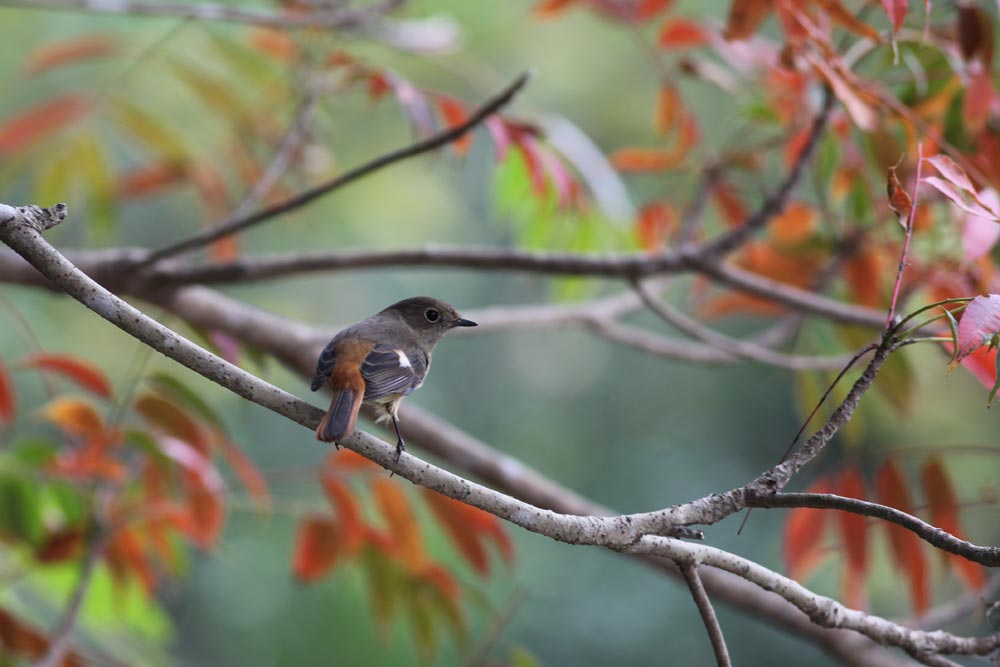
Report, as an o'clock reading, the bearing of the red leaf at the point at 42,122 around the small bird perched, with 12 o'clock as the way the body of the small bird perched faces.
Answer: The red leaf is roughly at 9 o'clock from the small bird perched.

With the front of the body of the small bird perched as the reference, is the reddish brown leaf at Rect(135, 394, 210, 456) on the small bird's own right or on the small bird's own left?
on the small bird's own left

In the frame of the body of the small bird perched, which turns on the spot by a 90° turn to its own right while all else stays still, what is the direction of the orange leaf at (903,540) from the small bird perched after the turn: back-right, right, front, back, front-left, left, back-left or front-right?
front-left

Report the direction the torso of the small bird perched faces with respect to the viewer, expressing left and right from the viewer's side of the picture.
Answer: facing away from the viewer and to the right of the viewer

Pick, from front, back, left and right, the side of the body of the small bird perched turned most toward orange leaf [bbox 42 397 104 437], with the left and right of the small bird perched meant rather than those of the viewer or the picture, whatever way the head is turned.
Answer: left

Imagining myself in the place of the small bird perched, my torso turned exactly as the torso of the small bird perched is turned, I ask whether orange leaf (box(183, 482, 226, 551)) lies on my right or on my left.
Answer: on my left

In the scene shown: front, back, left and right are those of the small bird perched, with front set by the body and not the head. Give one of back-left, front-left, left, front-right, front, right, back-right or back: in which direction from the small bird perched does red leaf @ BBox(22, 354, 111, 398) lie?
left

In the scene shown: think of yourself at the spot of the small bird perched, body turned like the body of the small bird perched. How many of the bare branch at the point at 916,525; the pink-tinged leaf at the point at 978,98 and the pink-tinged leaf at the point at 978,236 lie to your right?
3

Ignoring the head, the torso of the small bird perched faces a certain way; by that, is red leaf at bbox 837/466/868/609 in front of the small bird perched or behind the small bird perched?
in front

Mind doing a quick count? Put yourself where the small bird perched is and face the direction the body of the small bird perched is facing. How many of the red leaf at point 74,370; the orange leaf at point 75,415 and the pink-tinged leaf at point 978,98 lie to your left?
2

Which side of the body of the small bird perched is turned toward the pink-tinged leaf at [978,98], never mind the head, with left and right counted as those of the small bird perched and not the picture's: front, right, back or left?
front
